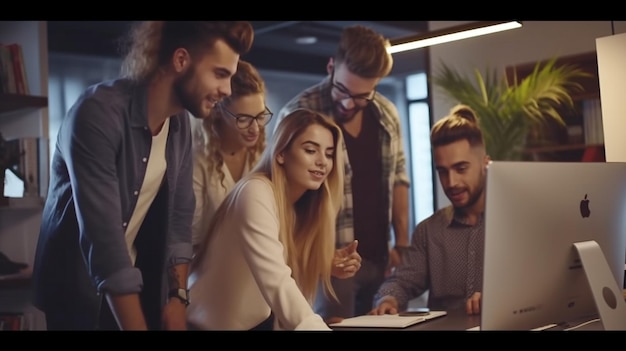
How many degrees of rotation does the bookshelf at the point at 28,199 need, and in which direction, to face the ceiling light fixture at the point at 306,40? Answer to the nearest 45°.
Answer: approximately 45° to its left

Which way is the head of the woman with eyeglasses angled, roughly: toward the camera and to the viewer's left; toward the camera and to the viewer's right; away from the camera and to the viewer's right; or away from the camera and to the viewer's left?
toward the camera and to the viewer's right

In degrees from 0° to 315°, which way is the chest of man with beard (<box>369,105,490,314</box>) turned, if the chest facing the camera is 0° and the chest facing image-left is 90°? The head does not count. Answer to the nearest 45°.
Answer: approximately 0°

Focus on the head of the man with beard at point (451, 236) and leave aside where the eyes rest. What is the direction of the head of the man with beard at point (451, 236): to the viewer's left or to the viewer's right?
to the viewer's left

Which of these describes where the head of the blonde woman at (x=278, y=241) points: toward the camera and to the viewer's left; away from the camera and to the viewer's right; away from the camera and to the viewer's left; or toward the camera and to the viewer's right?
toward the camera and to the viewer's right

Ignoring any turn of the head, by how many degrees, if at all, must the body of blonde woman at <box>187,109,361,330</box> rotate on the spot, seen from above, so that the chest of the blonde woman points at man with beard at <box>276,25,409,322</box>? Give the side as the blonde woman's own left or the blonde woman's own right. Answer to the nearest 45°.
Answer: approximately 90° to the blonde woman's own left

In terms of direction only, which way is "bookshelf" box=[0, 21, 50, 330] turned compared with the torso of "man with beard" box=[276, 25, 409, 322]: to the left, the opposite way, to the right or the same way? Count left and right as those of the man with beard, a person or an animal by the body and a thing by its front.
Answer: to the left

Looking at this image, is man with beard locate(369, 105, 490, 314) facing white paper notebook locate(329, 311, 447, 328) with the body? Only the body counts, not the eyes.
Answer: yes

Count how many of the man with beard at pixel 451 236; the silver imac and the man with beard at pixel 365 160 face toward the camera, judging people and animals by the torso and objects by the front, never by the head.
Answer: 2

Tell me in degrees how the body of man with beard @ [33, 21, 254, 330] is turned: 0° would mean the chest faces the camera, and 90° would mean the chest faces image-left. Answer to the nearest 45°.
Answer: approximately 315°

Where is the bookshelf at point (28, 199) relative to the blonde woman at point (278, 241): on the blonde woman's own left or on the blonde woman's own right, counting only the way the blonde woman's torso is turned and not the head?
on the blonde woman's own right

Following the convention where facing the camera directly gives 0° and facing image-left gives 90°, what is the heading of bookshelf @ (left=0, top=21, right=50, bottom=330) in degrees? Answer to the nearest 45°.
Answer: approximately 315°
